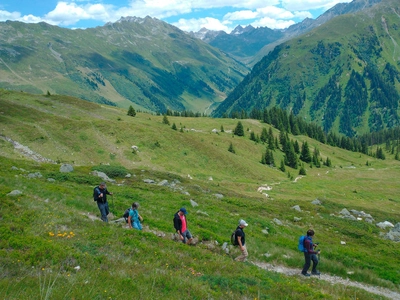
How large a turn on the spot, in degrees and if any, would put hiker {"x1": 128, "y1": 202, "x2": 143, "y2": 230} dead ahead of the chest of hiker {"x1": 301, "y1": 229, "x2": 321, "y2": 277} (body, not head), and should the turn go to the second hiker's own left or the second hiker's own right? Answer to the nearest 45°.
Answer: approximately 180°

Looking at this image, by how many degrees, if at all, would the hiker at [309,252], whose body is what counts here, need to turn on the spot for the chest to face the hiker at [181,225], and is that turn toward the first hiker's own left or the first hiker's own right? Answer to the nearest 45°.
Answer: approximately 180°

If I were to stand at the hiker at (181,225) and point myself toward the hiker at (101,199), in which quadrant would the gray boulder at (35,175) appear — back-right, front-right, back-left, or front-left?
front-right

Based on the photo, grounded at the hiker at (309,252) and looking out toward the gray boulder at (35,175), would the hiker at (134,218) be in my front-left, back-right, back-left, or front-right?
front-left

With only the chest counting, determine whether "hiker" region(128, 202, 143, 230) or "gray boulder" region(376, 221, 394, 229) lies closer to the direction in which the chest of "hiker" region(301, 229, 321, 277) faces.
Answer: the gray boulder

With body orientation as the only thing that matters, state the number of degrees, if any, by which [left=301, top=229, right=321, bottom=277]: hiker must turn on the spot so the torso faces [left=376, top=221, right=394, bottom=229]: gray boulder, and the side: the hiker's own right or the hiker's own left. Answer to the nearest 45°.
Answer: approximately 90° to the hiker's own left

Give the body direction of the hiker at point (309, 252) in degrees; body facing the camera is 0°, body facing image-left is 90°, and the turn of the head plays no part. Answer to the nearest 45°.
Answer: approximately 270°
